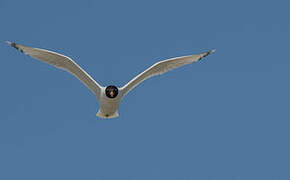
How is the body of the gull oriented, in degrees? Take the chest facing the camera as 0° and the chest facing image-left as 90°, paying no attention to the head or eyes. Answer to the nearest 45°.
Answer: approximately 0°
